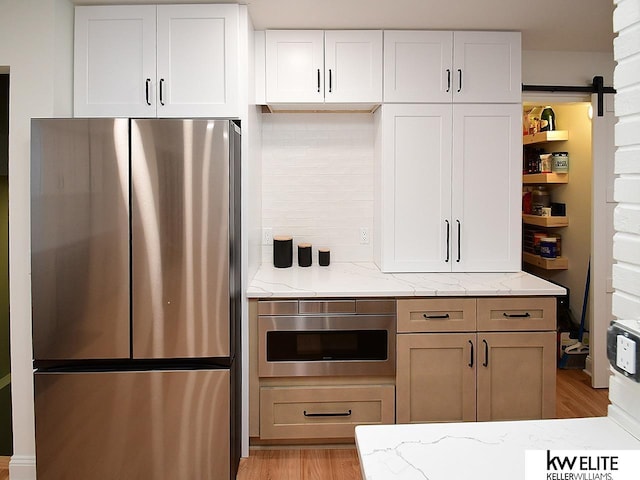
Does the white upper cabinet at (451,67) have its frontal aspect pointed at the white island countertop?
yes

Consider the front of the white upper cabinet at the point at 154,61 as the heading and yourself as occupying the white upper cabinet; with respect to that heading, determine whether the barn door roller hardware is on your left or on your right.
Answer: on your left

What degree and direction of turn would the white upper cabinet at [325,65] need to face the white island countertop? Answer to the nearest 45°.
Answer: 0° — it already faces it

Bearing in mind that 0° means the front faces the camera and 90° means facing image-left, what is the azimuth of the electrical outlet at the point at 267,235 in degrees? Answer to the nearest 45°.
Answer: approximately 0°

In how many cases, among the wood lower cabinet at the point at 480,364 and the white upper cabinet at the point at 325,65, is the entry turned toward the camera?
2

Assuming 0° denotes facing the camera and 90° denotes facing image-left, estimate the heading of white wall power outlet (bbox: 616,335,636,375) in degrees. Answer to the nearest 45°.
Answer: approximately 45°

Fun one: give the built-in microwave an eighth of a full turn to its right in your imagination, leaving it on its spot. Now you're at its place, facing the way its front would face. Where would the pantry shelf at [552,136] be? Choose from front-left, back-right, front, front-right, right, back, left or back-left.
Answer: back

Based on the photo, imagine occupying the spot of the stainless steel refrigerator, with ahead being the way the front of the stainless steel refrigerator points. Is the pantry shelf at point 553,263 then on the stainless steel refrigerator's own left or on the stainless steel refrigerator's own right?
on the stainless steel refrigerator's own left

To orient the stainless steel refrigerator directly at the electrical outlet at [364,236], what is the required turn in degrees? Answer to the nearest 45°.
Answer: approximately 135° to its left

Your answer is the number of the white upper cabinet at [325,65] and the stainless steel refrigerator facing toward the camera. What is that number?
2
